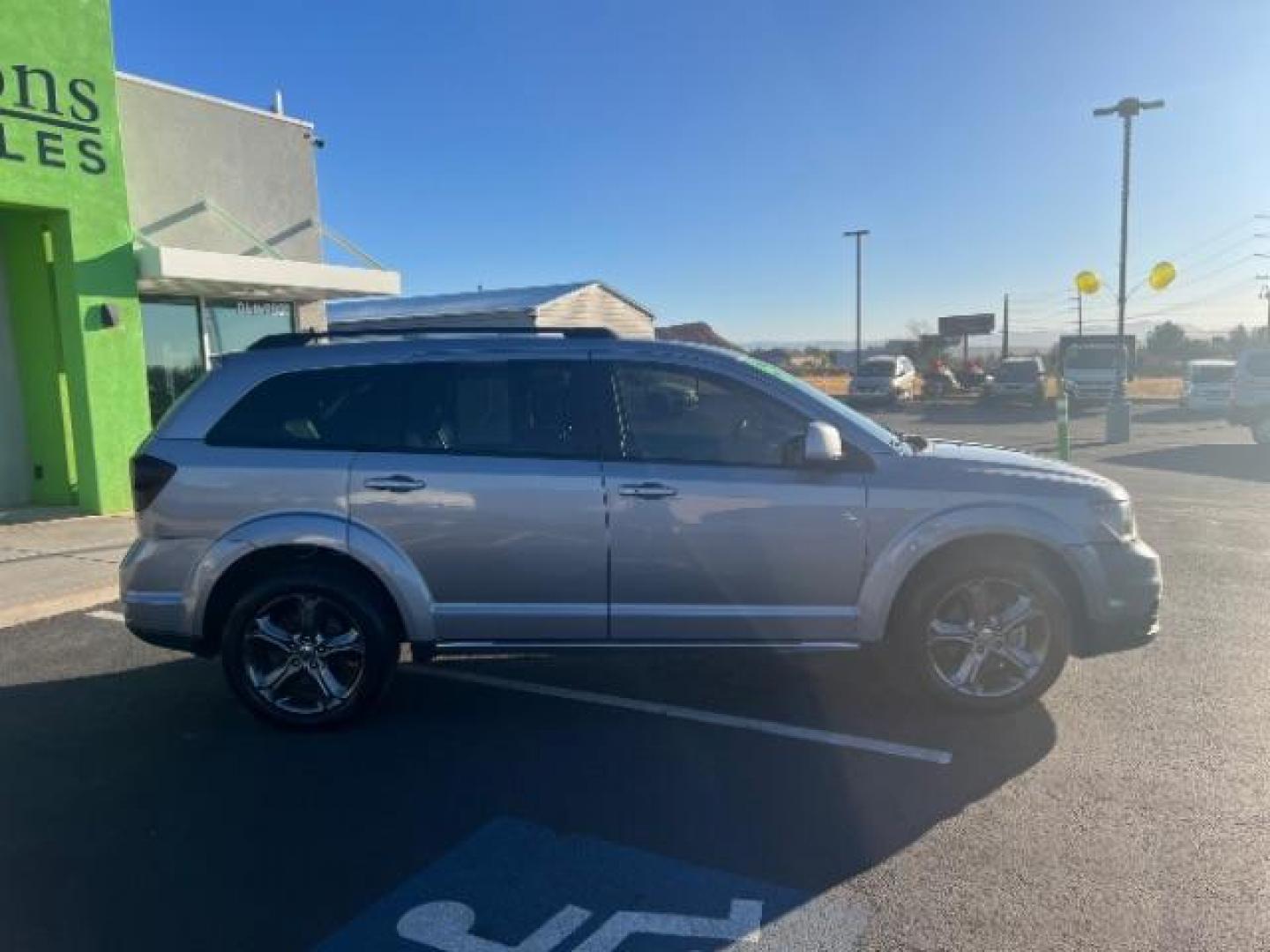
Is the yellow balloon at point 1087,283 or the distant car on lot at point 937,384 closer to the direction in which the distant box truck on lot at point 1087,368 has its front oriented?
the yellow balloon

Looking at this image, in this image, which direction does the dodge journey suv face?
to the viewer's right

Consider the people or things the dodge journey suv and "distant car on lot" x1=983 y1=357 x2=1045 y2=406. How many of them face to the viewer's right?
1

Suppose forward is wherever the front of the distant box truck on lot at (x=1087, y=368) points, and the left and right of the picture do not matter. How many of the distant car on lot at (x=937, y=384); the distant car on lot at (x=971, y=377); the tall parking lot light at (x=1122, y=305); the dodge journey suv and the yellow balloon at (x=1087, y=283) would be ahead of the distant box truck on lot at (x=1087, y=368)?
3

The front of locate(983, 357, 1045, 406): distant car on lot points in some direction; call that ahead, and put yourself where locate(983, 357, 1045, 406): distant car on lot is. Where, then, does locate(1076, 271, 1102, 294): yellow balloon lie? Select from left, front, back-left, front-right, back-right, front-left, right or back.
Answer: front-left

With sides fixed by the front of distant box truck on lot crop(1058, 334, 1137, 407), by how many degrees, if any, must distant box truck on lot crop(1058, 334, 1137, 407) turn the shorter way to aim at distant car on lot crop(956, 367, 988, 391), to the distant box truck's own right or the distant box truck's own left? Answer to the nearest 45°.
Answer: approximately 135° to the distant box truck's own right

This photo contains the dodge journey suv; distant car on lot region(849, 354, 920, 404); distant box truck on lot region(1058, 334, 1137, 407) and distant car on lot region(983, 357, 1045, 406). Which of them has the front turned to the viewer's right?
the dodge journey suv

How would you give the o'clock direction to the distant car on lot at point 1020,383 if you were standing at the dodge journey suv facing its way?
The distant car on lot is roughly at 10 o'clock from the dodge journey suv.

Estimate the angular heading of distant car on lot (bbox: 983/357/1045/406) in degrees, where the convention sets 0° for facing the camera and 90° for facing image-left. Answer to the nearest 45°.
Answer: approximately 45°

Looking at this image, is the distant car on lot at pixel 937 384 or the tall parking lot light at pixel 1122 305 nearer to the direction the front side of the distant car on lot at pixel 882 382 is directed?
the tall parking lot light

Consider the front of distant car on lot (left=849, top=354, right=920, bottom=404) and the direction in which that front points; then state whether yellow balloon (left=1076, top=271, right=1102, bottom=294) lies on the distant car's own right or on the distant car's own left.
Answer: on the distant car's own left

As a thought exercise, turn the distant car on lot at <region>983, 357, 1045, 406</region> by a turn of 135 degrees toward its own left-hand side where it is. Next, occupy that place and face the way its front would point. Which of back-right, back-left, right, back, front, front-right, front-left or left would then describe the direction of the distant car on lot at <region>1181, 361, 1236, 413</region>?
front-right

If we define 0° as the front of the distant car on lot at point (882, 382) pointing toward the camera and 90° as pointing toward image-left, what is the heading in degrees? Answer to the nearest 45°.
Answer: approximately 45°
